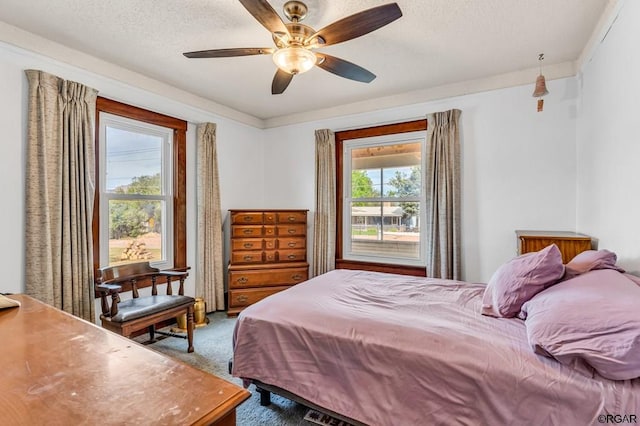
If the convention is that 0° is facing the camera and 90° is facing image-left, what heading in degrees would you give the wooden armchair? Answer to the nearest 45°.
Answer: approximately 315°

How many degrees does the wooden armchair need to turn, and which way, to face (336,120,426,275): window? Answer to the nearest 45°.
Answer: approximately 45° to its left

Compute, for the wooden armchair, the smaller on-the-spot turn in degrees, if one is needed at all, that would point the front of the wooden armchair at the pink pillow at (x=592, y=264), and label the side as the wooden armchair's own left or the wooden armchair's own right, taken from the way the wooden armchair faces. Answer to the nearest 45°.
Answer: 0° — it already faces it

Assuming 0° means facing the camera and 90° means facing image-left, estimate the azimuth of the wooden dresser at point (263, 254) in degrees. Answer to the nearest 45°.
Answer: approximately 0°

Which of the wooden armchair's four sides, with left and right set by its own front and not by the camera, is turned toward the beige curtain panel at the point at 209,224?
left

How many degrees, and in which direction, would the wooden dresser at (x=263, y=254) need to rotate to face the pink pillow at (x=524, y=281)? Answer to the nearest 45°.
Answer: approximately 45° to its left

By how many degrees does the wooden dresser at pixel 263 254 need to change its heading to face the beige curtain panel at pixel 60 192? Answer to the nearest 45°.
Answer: approximately 45° to its right
